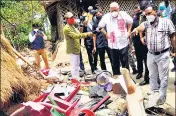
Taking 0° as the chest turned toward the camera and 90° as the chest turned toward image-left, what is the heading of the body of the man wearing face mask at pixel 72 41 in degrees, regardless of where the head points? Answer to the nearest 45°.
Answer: approximately 315°

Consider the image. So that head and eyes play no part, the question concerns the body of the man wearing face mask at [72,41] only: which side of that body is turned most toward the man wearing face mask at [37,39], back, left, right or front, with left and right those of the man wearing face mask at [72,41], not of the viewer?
back

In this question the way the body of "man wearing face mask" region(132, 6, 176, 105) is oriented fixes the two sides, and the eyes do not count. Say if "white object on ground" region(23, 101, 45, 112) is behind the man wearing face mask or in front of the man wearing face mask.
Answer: in front

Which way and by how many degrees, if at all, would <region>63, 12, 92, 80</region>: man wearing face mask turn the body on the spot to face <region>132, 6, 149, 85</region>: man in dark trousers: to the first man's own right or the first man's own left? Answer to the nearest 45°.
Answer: approximately 45° to the first man's own left

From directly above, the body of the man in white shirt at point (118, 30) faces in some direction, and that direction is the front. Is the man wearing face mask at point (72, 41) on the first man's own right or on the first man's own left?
on the first man's own right

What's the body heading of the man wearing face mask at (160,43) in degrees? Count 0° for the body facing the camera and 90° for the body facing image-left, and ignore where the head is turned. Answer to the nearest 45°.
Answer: approximately 45°

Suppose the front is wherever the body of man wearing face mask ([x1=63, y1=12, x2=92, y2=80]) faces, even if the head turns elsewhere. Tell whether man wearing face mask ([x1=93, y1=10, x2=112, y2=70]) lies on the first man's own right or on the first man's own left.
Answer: on the first man's own left

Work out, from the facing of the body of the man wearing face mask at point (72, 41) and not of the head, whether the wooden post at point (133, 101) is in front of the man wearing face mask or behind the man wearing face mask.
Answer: in front

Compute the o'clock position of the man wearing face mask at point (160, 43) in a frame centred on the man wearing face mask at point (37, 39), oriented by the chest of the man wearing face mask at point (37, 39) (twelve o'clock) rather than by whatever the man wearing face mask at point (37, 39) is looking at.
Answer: the man wearing face mask at point (160, 43) is roughly at 11 o'clock from the man wearing face mask at point (37, 39).
